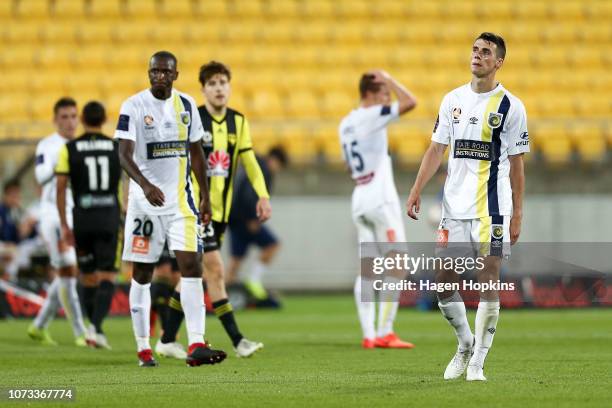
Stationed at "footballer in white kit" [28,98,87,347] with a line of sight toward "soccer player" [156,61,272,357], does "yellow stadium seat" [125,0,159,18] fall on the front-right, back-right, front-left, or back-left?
back-left

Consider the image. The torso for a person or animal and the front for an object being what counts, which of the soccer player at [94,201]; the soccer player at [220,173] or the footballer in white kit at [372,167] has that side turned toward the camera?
the soccer player at [220,173]

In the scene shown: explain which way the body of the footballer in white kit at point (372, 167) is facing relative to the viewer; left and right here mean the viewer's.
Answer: facing away from the viewer and to the right of the viewer

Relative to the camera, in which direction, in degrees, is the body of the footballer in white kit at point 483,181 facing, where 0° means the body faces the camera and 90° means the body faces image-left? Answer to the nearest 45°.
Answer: approximately 0°

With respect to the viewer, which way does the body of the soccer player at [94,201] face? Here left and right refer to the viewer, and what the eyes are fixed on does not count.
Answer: facing away from the viewer

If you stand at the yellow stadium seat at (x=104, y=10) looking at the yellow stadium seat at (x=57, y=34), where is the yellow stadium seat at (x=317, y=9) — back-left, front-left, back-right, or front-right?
back-left

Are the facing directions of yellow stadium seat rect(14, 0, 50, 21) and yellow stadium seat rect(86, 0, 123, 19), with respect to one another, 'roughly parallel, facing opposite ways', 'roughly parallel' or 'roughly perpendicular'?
roughly parallel

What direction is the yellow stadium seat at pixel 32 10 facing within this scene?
toward the camera

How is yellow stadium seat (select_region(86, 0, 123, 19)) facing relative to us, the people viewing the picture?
facing the viewer

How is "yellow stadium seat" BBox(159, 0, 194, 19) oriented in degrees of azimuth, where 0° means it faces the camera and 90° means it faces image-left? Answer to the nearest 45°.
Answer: approximately 0°

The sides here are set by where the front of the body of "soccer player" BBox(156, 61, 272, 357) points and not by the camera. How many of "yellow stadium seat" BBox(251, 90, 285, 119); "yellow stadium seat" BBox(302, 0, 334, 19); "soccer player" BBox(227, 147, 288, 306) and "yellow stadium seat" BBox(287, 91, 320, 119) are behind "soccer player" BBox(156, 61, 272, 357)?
4

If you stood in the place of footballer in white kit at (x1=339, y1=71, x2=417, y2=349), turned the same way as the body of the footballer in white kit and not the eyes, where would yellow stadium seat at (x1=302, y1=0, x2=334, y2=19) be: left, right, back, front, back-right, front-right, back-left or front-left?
front-left

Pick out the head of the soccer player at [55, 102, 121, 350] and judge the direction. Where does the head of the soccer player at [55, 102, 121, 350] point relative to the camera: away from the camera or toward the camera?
away from the camera

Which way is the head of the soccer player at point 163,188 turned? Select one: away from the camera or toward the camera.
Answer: toward the camera

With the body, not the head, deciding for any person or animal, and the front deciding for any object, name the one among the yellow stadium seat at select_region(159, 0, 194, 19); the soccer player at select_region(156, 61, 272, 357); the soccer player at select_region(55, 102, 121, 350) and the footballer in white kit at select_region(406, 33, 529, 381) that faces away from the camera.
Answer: the soccer player at select_region(55, 102, 121, 350)

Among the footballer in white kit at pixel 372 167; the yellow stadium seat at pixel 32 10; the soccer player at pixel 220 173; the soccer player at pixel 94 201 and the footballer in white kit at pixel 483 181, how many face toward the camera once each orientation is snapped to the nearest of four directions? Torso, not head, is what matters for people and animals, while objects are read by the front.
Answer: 3
